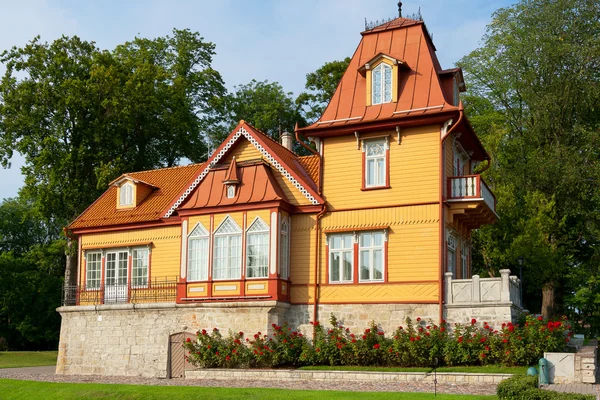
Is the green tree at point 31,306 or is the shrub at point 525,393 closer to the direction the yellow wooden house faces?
the shrub

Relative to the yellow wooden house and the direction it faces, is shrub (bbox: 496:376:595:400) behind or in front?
in front

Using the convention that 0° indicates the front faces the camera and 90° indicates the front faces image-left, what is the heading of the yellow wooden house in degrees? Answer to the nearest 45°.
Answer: approximately 0°
